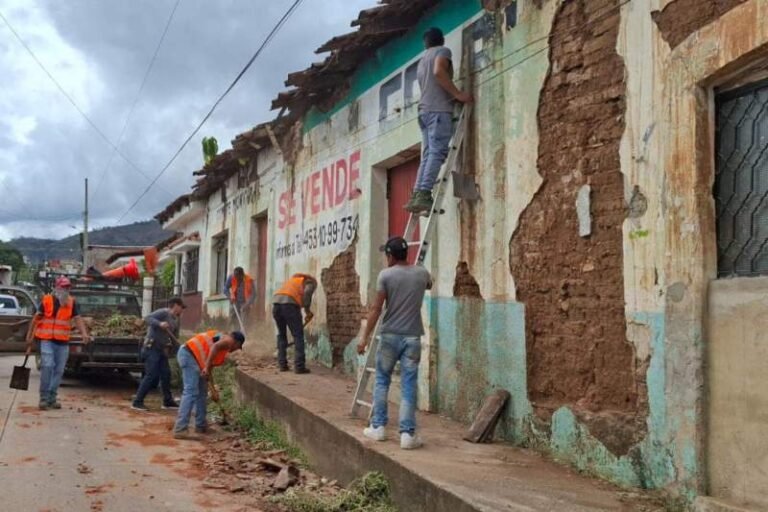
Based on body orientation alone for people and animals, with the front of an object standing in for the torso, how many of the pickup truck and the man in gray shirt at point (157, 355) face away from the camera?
1

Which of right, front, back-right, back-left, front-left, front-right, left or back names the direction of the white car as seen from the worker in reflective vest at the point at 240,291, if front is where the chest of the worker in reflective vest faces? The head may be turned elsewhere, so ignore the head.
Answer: back-right

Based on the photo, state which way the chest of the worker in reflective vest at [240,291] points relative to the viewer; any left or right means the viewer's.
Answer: facing the viewer

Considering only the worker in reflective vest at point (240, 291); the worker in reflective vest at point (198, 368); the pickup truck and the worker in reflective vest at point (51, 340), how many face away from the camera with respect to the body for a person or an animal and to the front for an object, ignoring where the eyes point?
1

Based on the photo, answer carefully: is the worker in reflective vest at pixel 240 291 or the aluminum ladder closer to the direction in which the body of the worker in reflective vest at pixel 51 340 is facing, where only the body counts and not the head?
the aluminum ladder

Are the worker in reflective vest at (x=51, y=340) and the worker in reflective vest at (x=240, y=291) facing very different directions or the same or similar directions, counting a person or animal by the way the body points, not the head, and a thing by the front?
same or similar directions

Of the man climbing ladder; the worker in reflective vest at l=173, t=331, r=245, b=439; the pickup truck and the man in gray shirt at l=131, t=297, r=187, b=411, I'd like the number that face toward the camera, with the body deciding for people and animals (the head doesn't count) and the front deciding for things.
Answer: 0

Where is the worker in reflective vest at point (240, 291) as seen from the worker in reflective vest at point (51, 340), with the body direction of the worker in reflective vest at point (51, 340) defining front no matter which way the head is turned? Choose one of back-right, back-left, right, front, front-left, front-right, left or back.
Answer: back-left

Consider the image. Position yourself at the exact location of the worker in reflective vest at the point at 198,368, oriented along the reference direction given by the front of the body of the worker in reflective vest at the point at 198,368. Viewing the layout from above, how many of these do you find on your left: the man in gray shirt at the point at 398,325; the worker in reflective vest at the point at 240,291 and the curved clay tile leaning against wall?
1

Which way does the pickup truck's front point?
away from the camera

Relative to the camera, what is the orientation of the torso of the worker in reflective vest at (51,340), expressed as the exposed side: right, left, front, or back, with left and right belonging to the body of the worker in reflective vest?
front

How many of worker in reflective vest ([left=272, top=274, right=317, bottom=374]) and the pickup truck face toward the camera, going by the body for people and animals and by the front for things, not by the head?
0

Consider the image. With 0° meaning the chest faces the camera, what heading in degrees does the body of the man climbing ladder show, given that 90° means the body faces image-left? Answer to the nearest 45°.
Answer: approximately 225°

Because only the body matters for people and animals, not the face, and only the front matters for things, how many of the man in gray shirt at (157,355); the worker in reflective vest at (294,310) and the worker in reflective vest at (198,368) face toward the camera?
0

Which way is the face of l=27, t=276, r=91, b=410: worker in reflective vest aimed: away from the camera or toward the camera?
toward the camera
